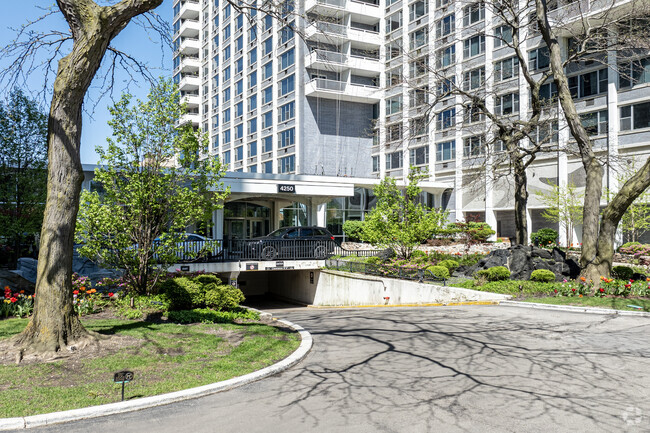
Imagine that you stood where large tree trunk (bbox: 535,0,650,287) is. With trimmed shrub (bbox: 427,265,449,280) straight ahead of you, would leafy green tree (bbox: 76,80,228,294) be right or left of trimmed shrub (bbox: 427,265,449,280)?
left

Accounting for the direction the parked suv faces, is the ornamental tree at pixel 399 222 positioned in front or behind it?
behind

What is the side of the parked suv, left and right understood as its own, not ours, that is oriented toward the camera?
left

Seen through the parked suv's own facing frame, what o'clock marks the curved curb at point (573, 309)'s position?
The curved curb is roughly at 8 o'clock from the parked suv.

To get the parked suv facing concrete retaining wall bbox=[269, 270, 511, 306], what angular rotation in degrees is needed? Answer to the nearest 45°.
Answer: approximately 135° to its left

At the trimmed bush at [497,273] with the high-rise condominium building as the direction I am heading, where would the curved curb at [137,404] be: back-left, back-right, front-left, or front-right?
back-left

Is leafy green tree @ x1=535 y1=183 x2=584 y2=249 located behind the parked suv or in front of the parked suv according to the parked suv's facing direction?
behind
